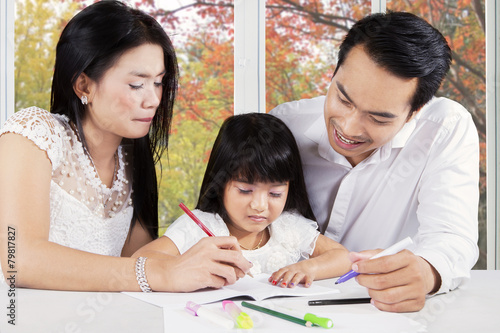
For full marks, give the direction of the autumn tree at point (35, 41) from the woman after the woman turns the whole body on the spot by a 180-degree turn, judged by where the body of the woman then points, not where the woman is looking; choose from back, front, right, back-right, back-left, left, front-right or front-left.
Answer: front-right

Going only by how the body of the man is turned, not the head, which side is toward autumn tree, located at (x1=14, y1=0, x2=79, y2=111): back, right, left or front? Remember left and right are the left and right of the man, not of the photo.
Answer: right

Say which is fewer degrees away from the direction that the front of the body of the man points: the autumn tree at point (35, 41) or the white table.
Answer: the white table

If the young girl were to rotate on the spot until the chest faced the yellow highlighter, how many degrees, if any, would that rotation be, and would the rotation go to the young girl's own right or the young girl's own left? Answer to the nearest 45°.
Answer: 0° — they already face it

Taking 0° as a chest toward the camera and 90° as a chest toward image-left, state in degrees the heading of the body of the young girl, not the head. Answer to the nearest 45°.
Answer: approximately 0°

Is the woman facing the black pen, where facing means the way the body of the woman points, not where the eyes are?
yes
